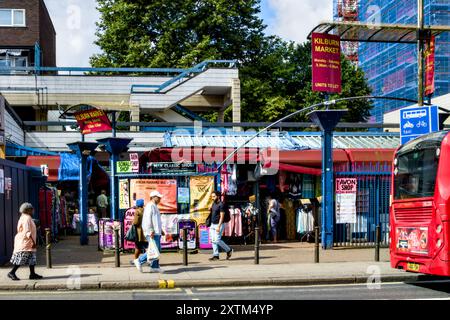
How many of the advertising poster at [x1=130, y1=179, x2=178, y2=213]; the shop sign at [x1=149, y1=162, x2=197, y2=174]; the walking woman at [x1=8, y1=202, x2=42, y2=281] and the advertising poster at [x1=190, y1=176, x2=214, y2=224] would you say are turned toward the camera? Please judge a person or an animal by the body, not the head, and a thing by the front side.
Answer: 3

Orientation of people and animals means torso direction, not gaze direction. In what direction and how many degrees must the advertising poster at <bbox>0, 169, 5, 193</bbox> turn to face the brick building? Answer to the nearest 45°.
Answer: approximately 135° to its left

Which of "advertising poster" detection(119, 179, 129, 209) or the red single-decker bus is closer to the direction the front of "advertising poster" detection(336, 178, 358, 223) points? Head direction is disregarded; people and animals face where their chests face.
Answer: the red single-decker bus

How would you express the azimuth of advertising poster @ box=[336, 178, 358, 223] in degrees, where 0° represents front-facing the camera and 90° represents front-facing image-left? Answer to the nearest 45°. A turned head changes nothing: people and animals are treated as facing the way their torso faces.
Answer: approximately 0°
